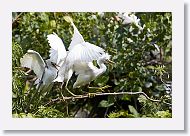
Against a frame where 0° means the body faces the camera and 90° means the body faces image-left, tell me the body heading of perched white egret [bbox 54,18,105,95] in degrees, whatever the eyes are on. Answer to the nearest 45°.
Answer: approximately 270°
